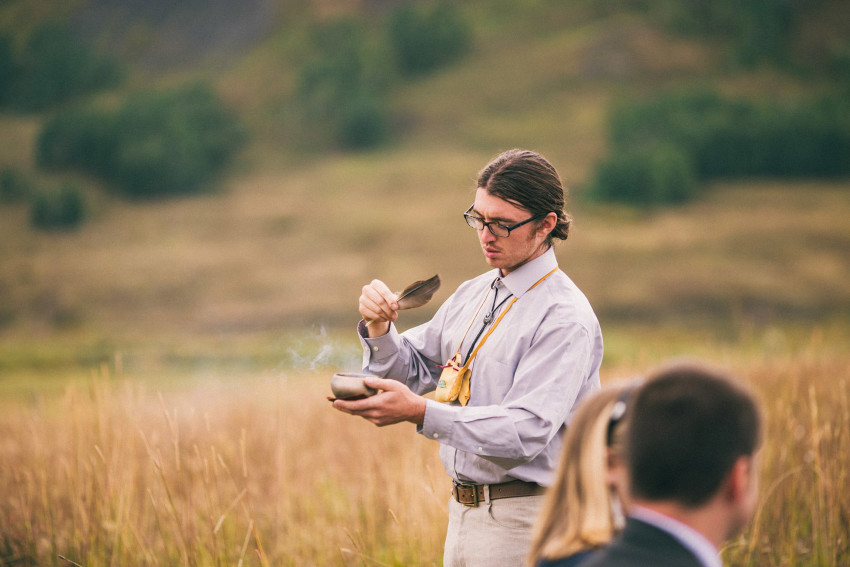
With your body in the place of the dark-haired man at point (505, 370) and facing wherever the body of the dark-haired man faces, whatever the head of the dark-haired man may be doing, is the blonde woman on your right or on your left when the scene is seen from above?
on your left

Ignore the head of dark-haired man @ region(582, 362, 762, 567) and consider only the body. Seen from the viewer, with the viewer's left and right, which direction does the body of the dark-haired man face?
facing away from the viewer and to the right of the viewer

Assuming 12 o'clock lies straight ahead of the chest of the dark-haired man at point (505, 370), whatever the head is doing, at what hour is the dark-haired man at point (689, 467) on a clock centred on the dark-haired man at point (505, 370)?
the dark-haired man at point (689, 467) is roughly at 10 o'clock from the dark-haired man at point (505, 370).

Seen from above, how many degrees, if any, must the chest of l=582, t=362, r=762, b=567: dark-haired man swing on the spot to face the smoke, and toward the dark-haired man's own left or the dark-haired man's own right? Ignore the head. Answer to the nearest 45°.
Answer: approximately 90° to the dark-haired man's own left

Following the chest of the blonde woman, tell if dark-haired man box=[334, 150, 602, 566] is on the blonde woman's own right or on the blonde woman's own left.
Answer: on the blonde woman's own left

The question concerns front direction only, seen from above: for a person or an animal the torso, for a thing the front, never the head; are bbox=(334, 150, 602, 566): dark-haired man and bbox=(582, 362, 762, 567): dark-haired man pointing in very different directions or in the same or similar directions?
very different directions
